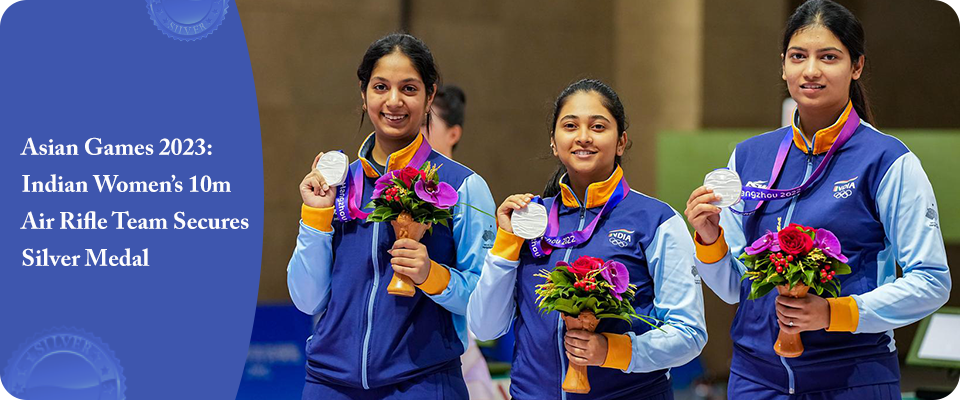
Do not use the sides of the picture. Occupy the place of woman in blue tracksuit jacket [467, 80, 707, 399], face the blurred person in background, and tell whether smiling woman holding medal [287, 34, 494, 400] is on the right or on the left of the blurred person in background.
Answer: left
